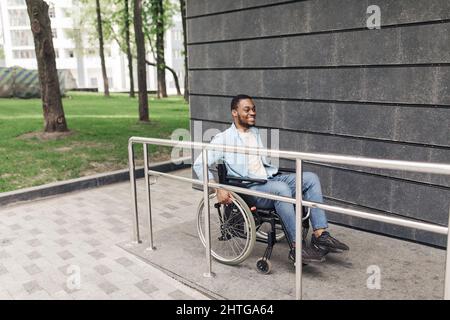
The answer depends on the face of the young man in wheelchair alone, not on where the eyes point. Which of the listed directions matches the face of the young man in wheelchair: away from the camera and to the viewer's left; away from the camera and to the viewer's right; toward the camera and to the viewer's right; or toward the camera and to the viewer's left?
toward the camera and to the viewer's right

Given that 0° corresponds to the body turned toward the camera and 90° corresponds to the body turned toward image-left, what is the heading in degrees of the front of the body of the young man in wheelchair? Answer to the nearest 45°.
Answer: approximately 315°

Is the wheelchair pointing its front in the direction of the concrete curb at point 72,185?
no

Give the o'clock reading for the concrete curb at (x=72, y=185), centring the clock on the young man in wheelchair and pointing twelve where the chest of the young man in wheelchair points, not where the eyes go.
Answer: The concrete curb is roughly at 6 o'clock from the young man in wheelchair.
